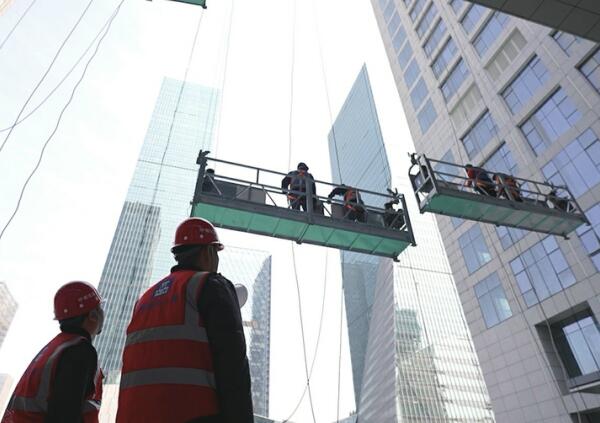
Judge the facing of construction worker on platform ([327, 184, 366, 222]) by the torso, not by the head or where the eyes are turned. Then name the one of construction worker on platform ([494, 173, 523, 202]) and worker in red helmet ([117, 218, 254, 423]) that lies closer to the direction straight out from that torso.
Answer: the worker in red helmet

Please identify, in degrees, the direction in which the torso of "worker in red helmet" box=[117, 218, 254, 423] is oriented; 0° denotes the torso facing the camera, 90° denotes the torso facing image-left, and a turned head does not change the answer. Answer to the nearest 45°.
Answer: approximately 225°

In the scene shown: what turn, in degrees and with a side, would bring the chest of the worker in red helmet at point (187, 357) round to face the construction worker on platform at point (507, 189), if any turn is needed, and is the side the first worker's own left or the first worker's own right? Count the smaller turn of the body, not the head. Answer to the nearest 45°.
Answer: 0° — they already face them

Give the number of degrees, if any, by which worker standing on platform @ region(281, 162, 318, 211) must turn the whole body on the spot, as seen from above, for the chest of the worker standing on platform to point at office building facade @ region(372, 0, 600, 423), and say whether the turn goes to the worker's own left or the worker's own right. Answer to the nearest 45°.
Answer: approximately 135° to the worker's own left

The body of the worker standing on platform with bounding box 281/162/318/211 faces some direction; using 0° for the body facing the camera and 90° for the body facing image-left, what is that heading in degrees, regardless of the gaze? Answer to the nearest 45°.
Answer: approximately 0°

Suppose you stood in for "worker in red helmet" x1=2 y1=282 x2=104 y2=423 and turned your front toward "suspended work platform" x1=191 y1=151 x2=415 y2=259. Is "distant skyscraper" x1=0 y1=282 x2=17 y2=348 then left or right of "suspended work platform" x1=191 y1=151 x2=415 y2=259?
left

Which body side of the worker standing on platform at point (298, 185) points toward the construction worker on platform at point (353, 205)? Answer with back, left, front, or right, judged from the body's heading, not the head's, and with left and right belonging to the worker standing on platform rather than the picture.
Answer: left

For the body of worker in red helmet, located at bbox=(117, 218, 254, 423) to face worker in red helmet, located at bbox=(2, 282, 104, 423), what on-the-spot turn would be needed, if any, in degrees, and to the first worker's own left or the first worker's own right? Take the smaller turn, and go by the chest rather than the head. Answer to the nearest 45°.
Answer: approximately 90° to the first worker's own left

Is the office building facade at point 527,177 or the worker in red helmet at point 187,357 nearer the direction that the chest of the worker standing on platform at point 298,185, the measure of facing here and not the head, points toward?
the worker in red helmet

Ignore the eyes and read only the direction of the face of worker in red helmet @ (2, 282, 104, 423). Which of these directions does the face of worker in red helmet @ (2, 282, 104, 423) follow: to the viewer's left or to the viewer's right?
to the viewer's right

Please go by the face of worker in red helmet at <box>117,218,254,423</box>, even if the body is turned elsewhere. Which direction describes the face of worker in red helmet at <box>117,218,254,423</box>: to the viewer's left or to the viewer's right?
to the viewer's right

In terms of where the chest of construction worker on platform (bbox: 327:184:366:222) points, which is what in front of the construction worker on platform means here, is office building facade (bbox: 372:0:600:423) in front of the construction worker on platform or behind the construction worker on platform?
behind
